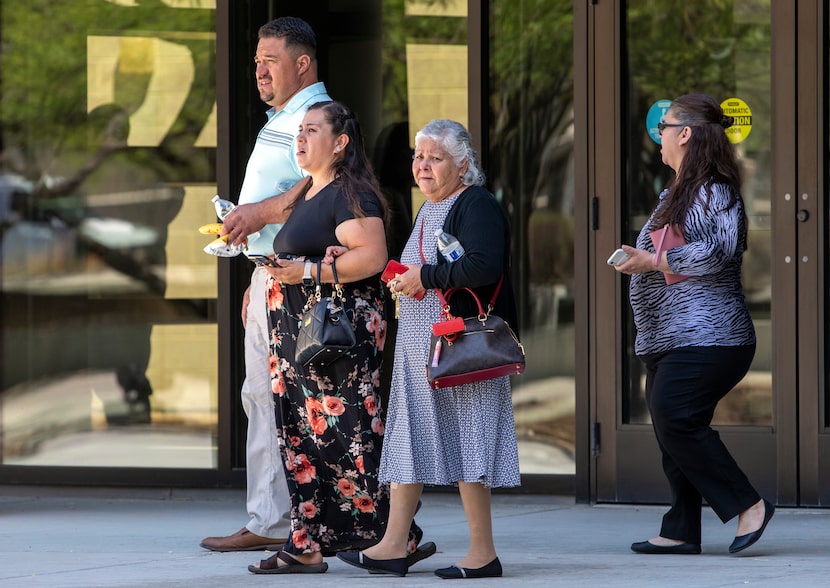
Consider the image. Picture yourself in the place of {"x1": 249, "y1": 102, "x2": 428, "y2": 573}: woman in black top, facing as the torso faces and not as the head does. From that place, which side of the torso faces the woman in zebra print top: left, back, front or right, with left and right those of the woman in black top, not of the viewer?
back

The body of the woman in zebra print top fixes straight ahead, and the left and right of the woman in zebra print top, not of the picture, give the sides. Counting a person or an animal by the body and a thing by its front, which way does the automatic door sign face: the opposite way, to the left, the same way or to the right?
to the left

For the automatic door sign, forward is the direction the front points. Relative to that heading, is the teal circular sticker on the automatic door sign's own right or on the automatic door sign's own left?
on the automatic door sign's own right

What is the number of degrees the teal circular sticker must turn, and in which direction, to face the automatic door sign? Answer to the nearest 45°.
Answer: approximately 90° to its left

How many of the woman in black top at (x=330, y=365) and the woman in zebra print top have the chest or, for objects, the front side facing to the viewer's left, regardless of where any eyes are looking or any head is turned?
2

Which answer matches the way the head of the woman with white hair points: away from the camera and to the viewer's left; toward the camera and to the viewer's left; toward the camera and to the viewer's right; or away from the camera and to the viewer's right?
toward the camera and to the viewer's left

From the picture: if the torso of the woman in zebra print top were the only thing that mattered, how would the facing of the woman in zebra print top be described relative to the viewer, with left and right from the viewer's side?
facing to the left of the viewer

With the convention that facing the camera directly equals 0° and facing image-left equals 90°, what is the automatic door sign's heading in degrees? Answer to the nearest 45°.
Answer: approximately 0°

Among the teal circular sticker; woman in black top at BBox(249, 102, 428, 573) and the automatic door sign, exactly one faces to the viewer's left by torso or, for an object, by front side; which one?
the woman in black top

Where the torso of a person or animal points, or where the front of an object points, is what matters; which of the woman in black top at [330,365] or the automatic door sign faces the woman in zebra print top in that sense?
the automatic door sign

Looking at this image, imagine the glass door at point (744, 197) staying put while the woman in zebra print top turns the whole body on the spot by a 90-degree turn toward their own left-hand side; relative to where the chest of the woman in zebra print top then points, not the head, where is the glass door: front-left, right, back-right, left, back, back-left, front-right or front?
back

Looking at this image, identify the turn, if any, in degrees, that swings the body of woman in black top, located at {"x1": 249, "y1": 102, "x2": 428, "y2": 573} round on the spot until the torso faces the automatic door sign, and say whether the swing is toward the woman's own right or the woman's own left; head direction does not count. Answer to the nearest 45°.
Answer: approximately 135° to the woman's own right

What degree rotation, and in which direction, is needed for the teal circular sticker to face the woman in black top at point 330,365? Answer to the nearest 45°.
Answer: approximately 45° to its right

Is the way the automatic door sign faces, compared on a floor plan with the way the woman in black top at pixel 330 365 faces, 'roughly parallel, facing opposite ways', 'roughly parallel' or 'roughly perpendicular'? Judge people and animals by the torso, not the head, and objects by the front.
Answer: roughly perpendicular

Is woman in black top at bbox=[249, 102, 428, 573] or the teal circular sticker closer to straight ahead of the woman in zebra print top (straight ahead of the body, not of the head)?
the woman in black top

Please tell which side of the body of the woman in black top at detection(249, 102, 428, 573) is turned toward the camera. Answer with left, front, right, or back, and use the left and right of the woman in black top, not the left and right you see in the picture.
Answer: left
